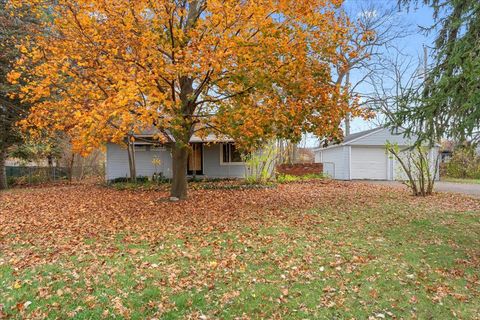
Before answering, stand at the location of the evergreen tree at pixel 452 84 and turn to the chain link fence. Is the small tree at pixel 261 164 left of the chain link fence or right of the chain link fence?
right

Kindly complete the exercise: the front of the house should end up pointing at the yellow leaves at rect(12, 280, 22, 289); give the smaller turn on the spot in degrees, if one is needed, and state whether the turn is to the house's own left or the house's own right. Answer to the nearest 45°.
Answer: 0° — it already faces it

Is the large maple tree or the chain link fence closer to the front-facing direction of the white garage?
the large maple tree

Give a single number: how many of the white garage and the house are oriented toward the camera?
2

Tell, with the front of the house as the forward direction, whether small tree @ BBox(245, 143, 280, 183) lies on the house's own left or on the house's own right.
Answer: on the house's own left

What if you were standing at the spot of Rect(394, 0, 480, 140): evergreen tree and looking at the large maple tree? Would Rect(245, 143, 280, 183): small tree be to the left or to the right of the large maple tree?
right

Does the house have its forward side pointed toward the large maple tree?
yes

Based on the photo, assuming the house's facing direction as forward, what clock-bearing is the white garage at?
The white garage is roughly at 9 o'clock from the house.

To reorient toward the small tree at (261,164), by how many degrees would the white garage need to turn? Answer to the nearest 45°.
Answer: approximately 45° to its right

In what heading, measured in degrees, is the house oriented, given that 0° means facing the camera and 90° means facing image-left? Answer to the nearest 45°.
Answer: approximately 0°
